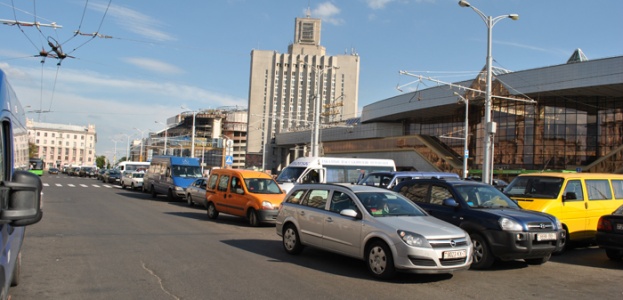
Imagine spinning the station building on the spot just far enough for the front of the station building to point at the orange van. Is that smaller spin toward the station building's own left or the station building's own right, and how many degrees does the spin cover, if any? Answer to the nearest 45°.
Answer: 0° — it already faces it

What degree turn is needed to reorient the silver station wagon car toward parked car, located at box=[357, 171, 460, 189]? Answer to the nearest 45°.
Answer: approximately 135° to its left

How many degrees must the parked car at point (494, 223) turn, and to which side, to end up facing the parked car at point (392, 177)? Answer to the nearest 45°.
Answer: approximately 135° to its left

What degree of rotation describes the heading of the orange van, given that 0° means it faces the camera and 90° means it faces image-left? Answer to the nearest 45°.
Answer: approximately 315°

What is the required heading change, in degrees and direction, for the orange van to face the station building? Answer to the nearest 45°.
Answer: approximately 90° to its left

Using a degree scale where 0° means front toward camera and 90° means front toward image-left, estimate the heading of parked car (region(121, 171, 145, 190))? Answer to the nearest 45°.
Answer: approximately 315°

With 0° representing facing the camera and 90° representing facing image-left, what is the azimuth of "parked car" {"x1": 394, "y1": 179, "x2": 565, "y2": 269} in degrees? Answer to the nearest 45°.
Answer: approximately 315°

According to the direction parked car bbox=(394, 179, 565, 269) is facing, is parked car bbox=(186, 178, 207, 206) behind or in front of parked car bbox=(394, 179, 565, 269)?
behind
